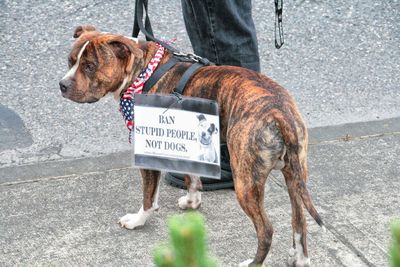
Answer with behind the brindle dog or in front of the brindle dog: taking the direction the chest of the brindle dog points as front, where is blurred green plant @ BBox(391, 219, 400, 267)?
behind

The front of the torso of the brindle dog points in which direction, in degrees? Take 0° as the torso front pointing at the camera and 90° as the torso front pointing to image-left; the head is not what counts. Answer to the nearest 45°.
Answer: approximately 135°

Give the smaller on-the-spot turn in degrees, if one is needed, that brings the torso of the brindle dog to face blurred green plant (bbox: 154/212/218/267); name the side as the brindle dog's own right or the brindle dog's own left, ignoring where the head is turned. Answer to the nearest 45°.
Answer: approximately 135° to the brindle dog's own left
